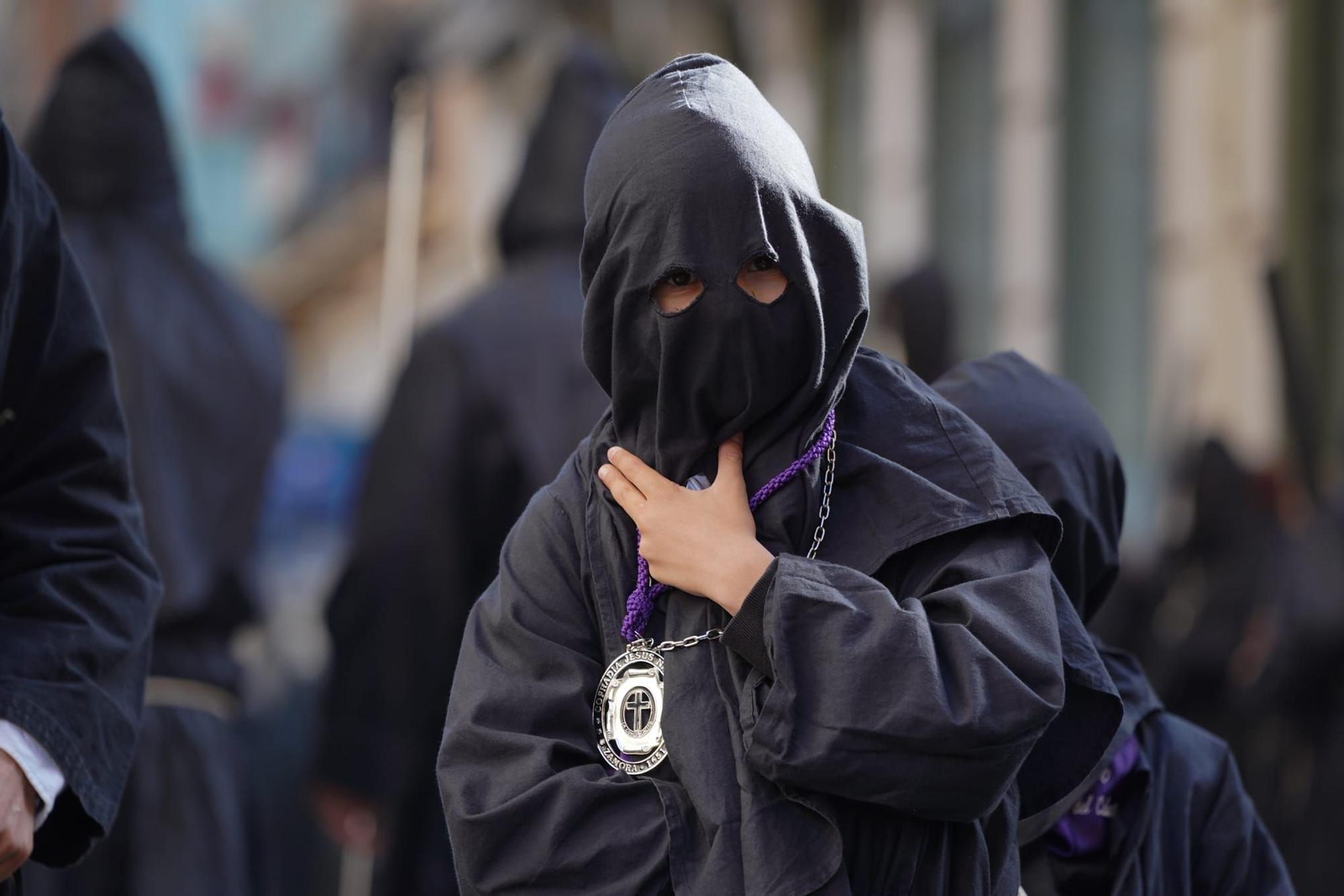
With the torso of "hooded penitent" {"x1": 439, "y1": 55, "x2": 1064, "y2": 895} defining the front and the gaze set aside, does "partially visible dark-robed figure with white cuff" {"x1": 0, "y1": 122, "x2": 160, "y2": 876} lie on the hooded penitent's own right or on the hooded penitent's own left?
on the hooded penitent's own right

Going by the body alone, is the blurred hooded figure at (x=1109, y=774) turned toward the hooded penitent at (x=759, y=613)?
yes

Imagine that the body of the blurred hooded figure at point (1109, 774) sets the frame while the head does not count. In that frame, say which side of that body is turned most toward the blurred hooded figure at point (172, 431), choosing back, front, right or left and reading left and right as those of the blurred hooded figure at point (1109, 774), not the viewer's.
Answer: right

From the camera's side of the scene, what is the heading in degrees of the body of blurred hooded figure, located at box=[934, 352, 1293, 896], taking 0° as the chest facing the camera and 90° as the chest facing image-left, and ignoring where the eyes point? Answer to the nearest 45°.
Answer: approximately 45°

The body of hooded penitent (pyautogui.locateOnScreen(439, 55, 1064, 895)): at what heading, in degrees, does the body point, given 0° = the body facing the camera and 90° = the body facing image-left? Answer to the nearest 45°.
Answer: approximately 0°
